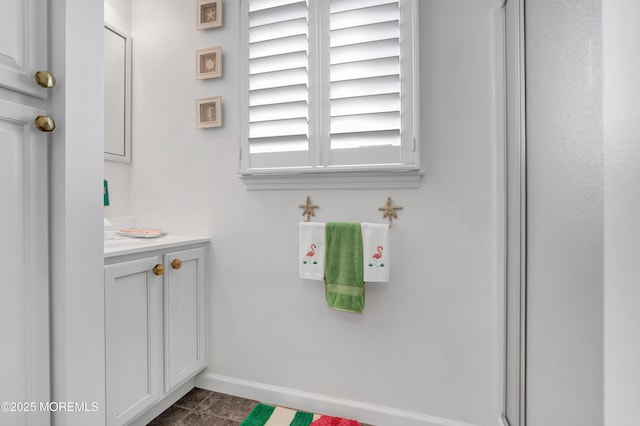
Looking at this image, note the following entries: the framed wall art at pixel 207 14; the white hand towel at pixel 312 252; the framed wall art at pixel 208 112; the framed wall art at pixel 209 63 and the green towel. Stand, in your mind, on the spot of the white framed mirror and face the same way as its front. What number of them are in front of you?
5

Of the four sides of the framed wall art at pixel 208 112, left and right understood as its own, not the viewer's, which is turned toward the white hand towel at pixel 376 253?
left

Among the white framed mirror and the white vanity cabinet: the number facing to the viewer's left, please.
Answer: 0

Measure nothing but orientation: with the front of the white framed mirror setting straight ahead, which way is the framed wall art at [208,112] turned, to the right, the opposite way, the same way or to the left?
to the right

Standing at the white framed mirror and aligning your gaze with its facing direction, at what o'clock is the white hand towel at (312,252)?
The white hand towel is roughly at 12 o'clock from the white framed mirror.

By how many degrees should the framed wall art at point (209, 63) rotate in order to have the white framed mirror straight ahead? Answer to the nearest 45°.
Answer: approximately 90° to its right

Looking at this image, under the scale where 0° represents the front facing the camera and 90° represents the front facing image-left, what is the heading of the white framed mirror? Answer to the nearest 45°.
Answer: approximately 315°

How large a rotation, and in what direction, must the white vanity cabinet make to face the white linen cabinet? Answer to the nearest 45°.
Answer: approximately 90° to its right
